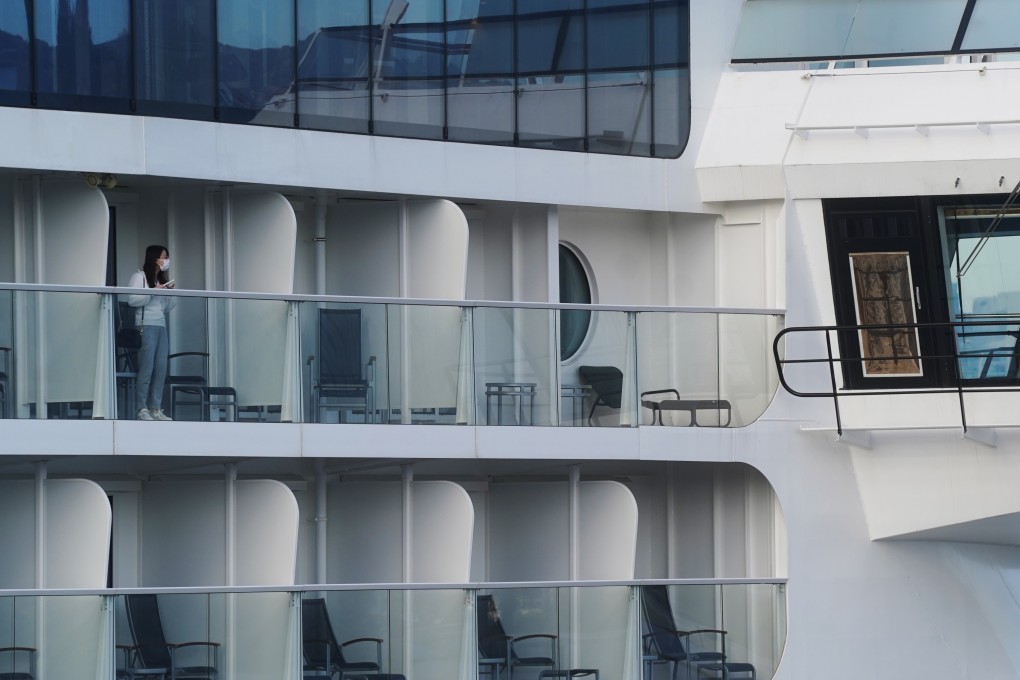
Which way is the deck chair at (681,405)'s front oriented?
to the viewer's right

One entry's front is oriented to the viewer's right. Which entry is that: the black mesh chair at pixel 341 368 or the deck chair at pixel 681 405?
the deck chair

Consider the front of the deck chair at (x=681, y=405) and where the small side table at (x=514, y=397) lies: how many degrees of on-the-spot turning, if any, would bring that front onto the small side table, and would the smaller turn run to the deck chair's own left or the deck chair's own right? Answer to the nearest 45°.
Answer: approximately 135° to the deck chair's own right

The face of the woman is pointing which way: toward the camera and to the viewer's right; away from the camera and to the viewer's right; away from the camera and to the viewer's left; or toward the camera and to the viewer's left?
toward the camera and to the viewer's right

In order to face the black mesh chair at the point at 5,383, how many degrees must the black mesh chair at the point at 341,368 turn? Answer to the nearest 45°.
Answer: approximately 90° to its right

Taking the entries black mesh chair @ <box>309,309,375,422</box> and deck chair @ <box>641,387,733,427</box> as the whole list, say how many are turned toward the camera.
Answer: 1

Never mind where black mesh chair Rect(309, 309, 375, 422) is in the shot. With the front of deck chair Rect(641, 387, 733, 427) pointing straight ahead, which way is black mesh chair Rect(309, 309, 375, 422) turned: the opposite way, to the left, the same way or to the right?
to the right

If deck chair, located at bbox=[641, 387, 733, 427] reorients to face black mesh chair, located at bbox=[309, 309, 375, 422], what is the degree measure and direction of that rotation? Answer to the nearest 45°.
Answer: approximately 135° to its right

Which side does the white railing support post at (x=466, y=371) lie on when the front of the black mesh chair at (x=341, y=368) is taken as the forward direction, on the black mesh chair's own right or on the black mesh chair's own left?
on the black mesh chair's own left

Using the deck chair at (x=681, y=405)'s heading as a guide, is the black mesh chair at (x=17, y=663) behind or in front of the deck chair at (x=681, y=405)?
behind

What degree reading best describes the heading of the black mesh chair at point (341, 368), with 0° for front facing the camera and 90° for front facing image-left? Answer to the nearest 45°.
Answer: approximately 0°

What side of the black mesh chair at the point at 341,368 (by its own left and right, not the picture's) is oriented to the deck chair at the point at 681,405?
left

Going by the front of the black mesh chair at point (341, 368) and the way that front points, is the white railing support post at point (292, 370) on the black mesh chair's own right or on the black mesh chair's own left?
on the black mesh chair's own right

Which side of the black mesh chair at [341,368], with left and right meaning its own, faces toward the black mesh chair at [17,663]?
right

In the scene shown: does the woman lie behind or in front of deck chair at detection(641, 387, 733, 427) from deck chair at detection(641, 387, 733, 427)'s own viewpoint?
behind
